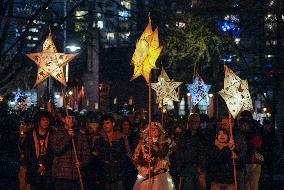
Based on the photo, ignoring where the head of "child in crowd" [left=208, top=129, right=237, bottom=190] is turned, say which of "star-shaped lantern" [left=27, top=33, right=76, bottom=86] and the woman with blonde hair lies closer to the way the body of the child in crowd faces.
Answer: the woman with blonde hair

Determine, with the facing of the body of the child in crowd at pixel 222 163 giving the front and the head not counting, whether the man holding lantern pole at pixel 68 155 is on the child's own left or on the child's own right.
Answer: on the child's own right

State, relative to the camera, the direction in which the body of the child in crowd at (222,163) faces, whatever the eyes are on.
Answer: toward the camera

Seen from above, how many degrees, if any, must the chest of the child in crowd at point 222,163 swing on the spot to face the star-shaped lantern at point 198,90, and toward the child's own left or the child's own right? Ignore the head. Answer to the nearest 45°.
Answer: approximately 180°
